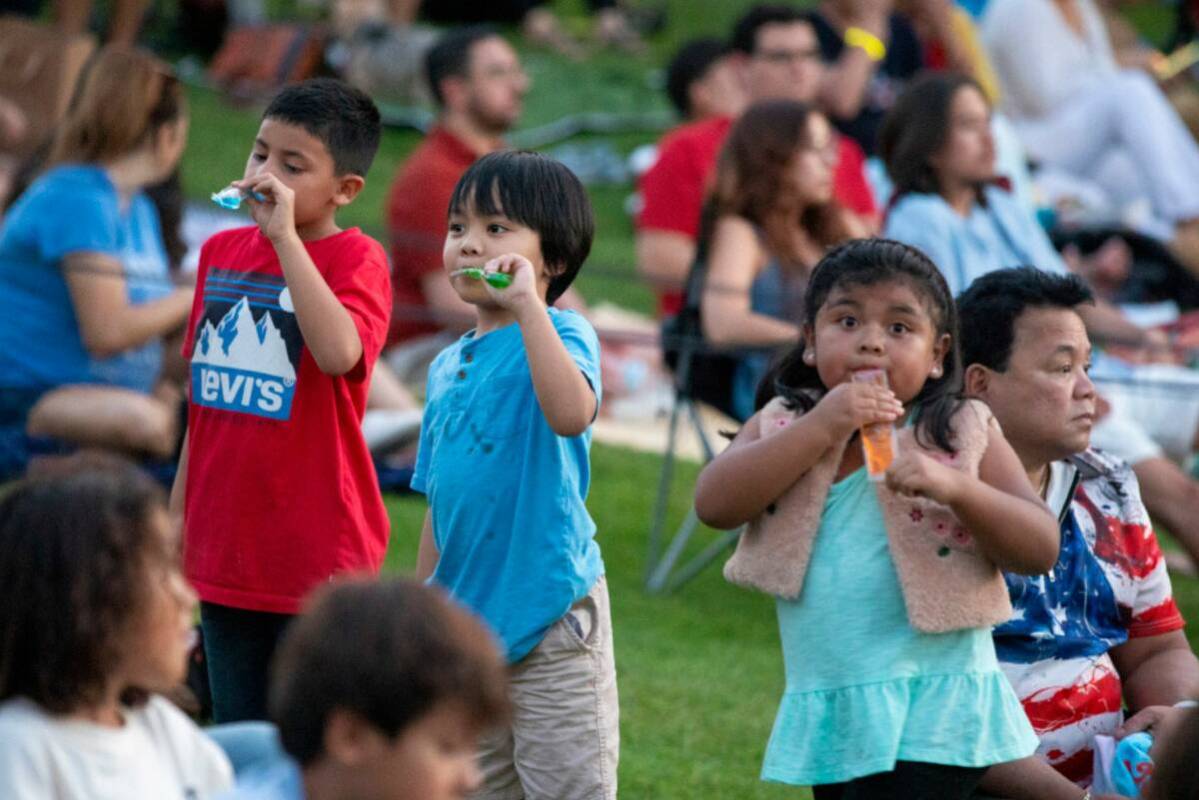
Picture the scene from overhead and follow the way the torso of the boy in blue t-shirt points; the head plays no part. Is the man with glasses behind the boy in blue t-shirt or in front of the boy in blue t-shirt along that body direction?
behind

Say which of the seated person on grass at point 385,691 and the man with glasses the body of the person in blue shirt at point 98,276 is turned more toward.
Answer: the man with glasses

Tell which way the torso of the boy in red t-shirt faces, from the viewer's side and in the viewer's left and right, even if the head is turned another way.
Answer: facing the viewer and to the left of the viewer

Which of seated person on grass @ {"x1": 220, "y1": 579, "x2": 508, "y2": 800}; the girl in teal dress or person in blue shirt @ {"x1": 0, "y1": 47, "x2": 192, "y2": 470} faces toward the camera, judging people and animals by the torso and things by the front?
the girl in teal dress

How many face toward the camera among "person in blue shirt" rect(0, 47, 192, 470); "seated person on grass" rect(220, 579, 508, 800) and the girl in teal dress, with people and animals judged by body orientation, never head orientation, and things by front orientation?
1

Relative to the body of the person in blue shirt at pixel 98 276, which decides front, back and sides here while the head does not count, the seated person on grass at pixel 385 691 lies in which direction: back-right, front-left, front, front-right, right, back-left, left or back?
right

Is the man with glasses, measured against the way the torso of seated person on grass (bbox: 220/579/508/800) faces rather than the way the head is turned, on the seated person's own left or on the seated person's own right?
on the seated person's own left

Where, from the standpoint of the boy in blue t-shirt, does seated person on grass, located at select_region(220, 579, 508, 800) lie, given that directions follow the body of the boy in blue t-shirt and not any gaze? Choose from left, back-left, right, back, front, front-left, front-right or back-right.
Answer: front-left

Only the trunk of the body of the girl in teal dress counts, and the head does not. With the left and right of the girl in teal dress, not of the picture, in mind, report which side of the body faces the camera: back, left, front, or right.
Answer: front

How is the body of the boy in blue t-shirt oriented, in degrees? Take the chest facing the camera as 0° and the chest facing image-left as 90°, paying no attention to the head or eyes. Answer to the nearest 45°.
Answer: approximately 45°
